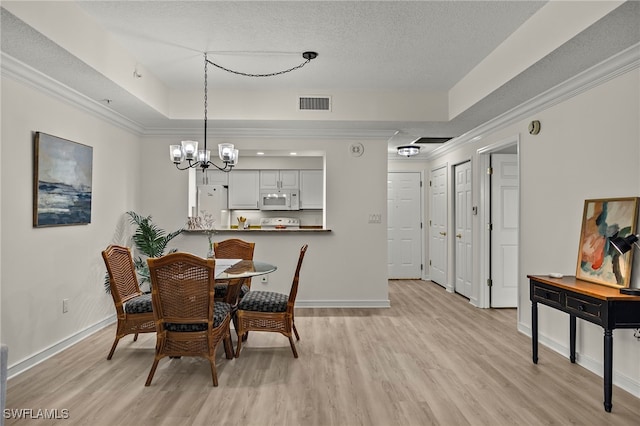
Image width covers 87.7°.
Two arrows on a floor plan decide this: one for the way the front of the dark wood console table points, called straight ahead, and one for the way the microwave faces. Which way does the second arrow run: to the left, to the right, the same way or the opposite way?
to the left

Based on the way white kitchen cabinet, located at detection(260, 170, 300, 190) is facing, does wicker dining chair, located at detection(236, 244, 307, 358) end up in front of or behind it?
in front

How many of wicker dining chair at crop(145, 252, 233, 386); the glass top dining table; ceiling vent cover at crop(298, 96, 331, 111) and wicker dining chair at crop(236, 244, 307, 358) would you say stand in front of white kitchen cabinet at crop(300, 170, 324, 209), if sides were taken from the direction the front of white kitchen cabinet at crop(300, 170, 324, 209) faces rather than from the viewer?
4

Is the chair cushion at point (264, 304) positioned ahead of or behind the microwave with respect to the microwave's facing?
ahead

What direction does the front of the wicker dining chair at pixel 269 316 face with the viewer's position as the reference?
facing to the left of the viewer

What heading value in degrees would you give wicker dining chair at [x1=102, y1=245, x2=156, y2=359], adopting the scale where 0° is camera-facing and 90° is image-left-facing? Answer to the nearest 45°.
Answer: approximately 315°

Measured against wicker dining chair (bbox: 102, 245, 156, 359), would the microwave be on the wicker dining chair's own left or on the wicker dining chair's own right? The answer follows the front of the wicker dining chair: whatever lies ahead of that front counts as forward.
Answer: on the wicker dining chair's own left

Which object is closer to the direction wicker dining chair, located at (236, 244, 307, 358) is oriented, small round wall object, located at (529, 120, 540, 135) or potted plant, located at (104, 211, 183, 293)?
the potted plant

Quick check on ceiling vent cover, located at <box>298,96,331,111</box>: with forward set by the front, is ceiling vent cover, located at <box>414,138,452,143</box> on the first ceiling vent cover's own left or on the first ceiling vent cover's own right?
on the first ceiling vent cover's own left

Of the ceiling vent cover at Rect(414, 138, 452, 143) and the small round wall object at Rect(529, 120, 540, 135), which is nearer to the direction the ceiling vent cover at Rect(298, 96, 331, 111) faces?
the small round wall object

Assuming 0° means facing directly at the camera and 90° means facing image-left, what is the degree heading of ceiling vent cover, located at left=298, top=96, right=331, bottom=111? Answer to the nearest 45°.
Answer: approximately 0°

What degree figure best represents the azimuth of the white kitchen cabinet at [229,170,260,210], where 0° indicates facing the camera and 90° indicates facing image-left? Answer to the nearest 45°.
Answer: approximately 0°

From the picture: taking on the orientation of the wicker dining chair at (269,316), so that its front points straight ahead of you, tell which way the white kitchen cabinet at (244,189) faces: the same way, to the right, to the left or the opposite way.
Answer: to the left
